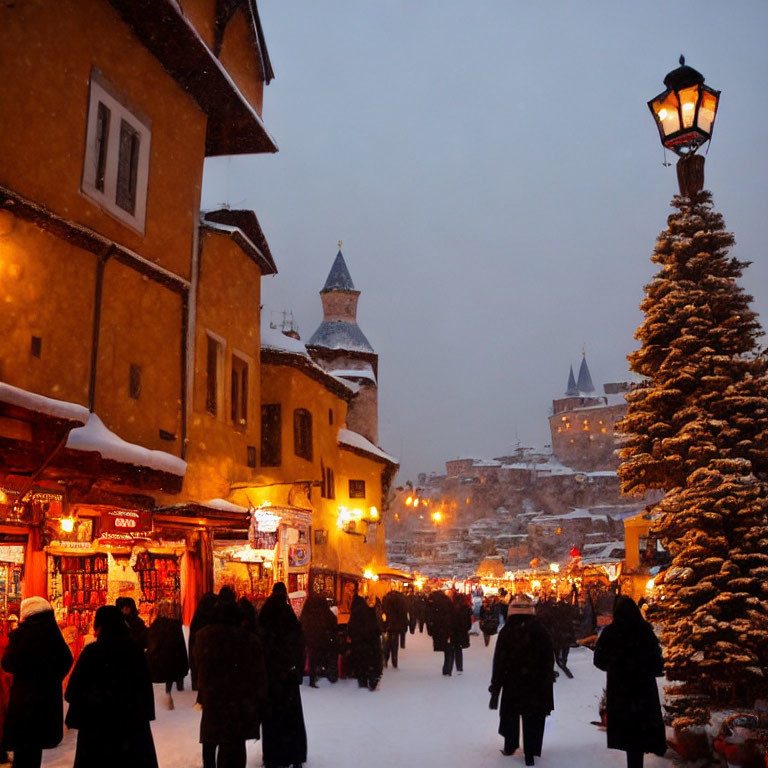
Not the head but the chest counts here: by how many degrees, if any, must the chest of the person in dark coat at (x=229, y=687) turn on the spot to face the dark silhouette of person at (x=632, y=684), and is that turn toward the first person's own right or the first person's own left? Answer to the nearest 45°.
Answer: approximately 90° to the first person's own right

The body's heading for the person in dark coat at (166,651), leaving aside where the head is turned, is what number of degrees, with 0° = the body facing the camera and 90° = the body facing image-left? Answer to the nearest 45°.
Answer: approximately 180°

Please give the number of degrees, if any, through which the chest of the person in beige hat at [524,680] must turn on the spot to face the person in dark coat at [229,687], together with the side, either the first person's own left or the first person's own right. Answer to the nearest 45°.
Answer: approximately 135° to the first person's own left

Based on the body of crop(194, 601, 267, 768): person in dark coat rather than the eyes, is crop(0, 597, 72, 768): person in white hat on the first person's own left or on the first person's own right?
on the first person's own left

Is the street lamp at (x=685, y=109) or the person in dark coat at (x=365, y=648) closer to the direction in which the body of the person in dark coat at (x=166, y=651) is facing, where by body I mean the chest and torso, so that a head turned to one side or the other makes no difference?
the person in dark coat

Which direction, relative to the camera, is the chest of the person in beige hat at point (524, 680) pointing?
away from the camera

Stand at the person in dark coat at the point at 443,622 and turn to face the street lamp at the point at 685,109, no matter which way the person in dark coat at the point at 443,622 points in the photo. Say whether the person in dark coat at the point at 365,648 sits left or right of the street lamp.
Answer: right

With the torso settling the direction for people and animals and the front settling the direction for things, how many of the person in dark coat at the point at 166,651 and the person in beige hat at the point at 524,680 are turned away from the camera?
2

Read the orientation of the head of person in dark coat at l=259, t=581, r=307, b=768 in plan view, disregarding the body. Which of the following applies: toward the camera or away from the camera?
away from the camera

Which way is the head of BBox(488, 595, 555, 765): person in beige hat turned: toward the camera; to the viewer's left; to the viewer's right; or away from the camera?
away from the camera

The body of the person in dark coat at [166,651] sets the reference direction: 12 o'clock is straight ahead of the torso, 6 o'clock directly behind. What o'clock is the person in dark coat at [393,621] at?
the person in dark coat at [393,621] is roughly at 1 o'clock from the person in dark coat at [166,651].

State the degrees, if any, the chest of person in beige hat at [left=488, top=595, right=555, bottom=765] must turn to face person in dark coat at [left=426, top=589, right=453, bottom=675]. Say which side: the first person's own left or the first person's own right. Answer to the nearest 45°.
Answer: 0° — they already face them

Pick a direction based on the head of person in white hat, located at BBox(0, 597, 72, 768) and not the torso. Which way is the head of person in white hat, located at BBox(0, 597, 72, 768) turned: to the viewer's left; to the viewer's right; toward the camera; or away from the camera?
away from the camera

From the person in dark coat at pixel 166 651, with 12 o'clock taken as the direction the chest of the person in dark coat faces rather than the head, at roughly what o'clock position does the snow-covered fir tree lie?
The snow-covered fir tree is roughly at 4 o'clock from the person in dark coat.

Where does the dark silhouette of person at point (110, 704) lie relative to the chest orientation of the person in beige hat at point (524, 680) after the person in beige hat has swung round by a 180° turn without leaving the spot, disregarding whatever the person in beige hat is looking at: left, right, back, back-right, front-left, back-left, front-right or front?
front-right

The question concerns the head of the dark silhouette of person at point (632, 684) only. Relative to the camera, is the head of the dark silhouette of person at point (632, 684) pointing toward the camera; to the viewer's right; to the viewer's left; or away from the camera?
away from the camera

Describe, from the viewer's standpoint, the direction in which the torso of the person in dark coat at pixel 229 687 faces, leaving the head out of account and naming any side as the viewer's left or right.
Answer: facing away from the viewer
